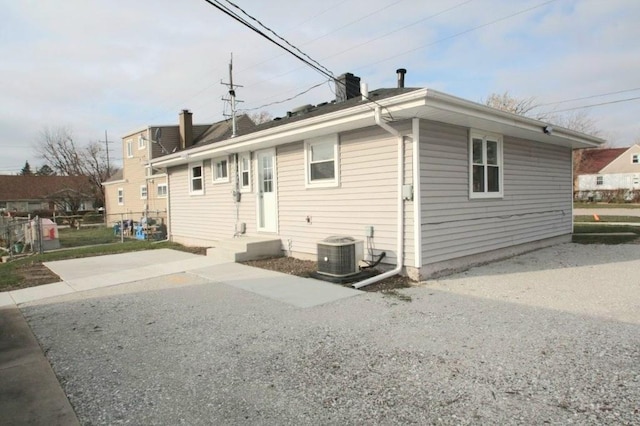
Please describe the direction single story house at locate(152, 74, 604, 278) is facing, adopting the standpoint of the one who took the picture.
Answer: facing away from the viewer and to the right of the viewer

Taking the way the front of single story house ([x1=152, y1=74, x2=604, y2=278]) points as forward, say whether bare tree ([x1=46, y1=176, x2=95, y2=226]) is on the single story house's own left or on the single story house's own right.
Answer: on the single story house's own right

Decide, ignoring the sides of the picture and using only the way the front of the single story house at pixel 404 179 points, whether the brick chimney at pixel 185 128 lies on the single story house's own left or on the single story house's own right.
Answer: on the single story house's own left

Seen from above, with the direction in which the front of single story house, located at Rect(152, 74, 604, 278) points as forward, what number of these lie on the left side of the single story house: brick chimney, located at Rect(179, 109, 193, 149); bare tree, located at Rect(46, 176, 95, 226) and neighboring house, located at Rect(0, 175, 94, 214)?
3

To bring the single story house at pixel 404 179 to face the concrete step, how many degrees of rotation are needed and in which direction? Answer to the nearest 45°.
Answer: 0° — it already faces it
